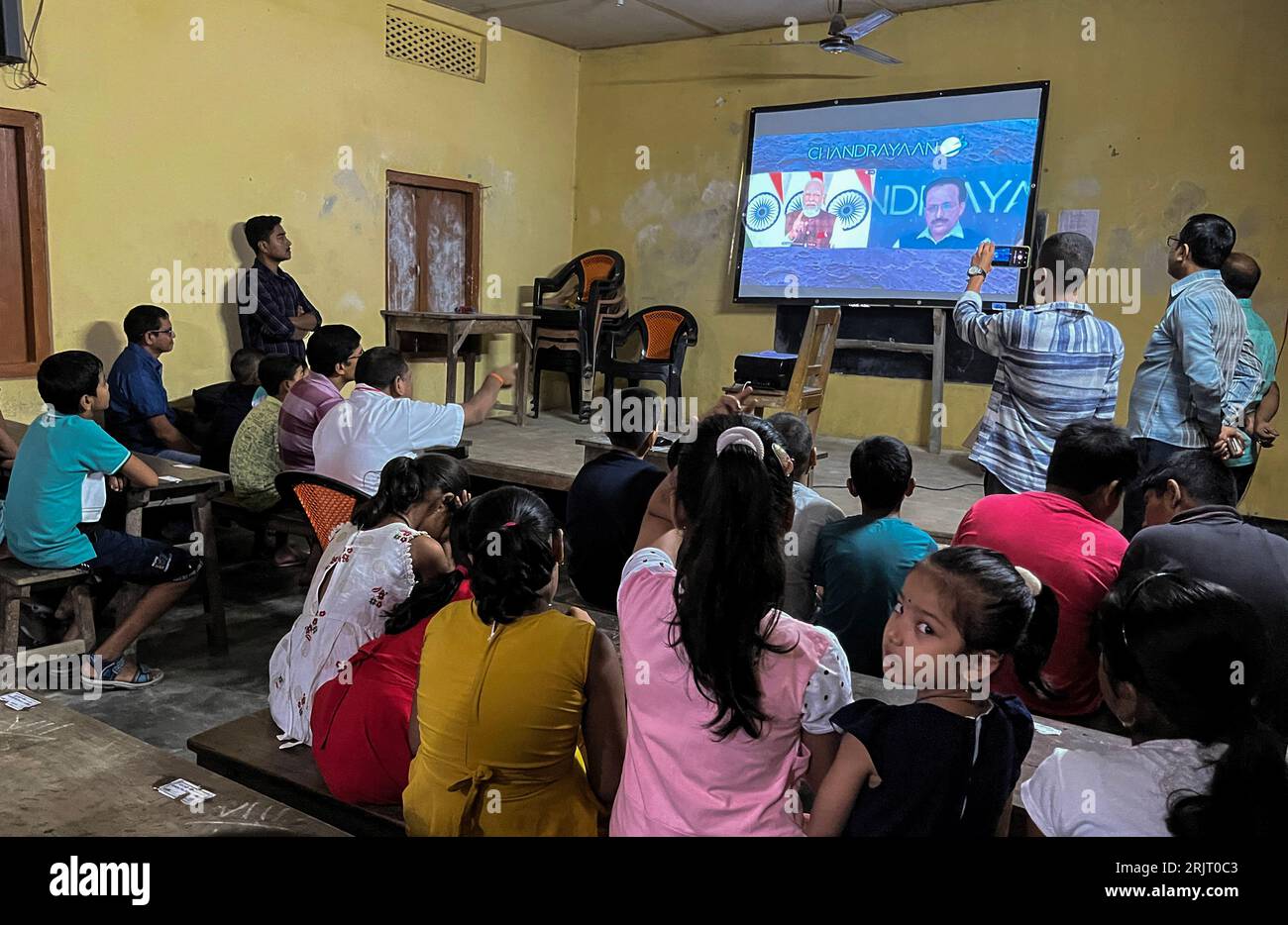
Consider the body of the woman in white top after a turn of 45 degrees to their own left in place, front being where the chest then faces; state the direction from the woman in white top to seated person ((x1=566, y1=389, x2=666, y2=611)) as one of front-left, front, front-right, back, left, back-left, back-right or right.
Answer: front-right

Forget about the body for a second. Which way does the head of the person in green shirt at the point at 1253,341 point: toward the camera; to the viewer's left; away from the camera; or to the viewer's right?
away from the camera

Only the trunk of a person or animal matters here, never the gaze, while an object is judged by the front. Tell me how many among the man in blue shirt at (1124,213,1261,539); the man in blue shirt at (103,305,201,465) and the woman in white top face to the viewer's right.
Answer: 1

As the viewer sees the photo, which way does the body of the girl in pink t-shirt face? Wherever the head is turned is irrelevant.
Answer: away from the camera

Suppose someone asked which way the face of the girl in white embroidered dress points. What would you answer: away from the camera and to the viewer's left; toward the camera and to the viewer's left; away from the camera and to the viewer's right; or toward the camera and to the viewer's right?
away from the camera and to the viewer's right

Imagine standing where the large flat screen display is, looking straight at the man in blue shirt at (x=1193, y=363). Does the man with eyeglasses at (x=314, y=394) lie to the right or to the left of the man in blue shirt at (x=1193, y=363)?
right

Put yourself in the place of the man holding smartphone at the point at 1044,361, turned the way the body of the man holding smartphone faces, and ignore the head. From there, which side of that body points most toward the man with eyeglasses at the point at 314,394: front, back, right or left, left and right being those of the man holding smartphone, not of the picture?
left

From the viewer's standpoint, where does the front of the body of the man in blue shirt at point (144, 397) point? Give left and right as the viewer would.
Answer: facing to the right of the viewer

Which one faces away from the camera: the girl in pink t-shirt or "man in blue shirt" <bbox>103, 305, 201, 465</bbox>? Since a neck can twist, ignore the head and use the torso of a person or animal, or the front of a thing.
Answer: the girl in pink t-shirt

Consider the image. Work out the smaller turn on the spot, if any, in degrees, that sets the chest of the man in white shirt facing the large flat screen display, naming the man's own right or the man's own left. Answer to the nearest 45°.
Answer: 0° — they already face it

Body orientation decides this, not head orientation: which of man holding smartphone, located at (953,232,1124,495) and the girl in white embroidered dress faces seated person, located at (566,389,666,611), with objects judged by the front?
the girl in white embroidered dress

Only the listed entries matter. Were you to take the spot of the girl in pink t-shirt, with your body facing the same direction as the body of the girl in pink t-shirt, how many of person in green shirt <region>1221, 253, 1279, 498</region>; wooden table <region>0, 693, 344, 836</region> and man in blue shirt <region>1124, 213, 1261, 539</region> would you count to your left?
1

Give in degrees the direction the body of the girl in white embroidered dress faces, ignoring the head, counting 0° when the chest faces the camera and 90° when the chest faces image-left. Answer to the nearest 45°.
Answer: approximately 225°

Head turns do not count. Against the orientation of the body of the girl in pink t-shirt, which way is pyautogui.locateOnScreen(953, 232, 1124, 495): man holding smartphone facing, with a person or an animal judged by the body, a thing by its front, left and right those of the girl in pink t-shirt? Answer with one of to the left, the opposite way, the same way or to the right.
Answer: the same way

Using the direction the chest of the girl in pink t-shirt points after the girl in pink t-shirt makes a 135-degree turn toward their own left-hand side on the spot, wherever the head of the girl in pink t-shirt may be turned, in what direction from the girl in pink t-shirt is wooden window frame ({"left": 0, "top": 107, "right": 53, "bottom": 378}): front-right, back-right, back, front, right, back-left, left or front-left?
right

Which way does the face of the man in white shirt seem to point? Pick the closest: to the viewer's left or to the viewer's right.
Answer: to the viewer's right

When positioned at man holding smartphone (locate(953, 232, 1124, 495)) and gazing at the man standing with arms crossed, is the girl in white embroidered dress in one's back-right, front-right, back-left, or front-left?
front-left

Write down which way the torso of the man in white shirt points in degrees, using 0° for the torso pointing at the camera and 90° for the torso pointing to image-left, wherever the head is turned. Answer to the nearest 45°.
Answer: approximately 225°

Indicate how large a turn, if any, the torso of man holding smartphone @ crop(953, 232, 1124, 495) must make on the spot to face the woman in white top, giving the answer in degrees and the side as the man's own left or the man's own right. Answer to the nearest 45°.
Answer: approximately 180°

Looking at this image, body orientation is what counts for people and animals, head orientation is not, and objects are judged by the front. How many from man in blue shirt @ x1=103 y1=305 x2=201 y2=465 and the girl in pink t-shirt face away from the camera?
1

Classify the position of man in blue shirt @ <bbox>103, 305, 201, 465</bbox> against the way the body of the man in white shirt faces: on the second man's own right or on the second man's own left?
on the second man's own left

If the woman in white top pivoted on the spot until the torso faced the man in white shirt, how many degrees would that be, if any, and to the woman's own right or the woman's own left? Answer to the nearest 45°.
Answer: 0° — they already face them
